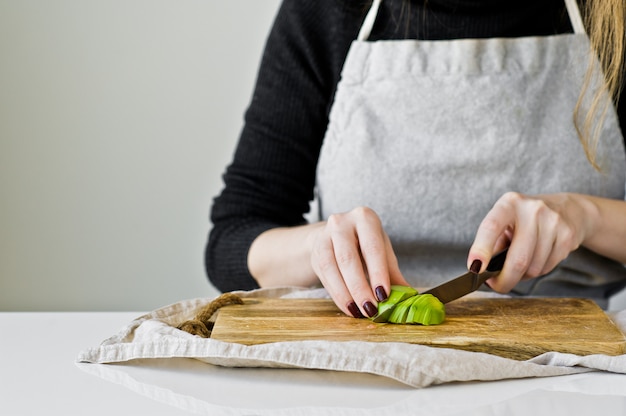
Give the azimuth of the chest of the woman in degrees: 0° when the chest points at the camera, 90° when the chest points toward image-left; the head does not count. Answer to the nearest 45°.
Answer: approximately 0°
